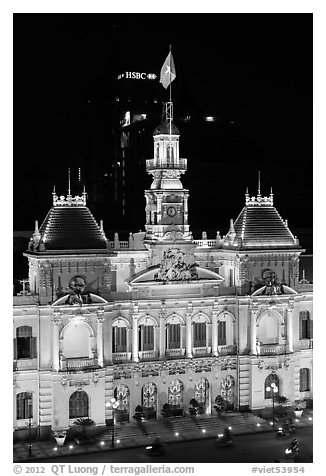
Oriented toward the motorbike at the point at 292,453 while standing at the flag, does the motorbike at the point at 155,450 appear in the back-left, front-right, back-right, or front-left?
front-right

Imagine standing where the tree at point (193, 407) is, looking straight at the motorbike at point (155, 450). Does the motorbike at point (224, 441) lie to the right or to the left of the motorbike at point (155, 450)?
left

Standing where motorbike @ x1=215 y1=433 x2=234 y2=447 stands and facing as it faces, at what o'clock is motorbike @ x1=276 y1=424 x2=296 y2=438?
motorbike @ x1=276 y1=424 x2=296 y2=438 is roughly at 5 o'clock from motorbike @ x1=215 y1=433 x2=234 y2=447.

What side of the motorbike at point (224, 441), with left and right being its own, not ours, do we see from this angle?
left

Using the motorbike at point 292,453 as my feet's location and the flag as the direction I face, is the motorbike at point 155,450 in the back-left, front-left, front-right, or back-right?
front-left

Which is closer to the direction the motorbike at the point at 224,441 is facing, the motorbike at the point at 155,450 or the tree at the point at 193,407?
the motorbike

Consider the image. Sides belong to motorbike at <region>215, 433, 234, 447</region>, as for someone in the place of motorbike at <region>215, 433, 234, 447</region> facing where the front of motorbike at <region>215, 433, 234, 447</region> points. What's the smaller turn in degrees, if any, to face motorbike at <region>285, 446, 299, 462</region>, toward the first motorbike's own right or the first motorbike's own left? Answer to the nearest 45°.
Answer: approximately 135° to the first motorbike's own left

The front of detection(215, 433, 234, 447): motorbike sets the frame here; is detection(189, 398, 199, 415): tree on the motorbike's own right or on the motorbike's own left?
on the motorbike's own right

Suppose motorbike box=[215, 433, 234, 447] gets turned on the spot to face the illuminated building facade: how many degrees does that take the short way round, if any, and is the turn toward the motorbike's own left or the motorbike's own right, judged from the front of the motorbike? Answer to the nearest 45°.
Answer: approximately 45° to the motorbike's own right
